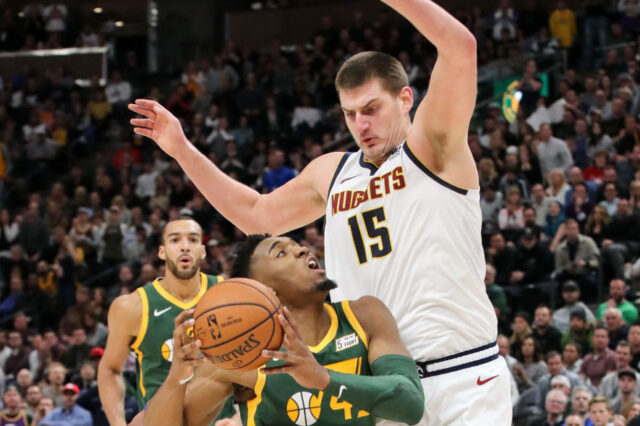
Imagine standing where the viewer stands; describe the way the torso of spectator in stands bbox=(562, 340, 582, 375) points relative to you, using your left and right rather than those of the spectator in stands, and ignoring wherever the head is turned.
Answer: facing the viewer and to the left of the viewer

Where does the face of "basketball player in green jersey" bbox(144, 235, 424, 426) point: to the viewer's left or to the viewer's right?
to the viewer's right

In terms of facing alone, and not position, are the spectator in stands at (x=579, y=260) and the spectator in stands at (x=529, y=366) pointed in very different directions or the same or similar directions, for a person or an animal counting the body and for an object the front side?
same or similar directions

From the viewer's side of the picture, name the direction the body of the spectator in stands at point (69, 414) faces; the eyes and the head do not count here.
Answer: toward the camera

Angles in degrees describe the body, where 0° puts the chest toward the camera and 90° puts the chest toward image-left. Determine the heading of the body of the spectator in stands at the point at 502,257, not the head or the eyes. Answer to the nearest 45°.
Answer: approximately 45°

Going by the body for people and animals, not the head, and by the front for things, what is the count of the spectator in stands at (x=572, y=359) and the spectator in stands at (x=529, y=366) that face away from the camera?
0

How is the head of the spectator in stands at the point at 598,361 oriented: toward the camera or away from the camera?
toward the camera

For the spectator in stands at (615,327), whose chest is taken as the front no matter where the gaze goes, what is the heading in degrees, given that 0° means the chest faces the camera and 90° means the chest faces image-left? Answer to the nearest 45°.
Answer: approximately 45°

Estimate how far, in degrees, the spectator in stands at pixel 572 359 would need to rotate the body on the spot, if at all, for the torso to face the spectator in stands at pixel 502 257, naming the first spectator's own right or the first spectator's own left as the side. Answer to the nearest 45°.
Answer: approximately 180°

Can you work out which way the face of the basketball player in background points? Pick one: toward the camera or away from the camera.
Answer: toward the camera

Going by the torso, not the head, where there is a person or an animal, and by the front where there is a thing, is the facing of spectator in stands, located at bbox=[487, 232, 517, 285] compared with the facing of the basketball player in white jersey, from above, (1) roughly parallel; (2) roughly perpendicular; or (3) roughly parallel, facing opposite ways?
roughly parallel

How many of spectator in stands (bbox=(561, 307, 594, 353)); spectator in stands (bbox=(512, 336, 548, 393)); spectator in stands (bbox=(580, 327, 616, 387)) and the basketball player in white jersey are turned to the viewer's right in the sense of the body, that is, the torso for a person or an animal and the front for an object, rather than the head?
0
